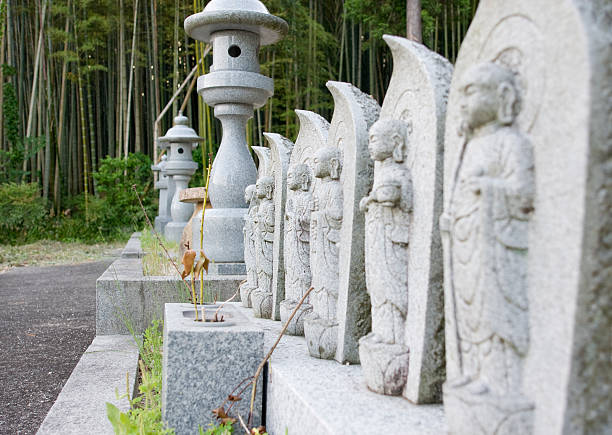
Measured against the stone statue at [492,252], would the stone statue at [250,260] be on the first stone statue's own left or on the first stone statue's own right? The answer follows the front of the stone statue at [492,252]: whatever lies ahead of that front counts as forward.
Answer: on the first stone statue's own right

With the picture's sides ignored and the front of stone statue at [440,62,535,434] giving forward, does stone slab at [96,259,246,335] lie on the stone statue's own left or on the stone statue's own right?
on the stone statue's own right

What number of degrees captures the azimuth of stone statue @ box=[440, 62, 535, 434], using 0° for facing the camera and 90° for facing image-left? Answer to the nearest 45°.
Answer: approximately 45°

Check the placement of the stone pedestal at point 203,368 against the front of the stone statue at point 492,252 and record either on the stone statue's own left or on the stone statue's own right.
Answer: on the stone statue's own right

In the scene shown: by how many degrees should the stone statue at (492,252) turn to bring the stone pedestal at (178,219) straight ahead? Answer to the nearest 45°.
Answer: approximately 90° to its right

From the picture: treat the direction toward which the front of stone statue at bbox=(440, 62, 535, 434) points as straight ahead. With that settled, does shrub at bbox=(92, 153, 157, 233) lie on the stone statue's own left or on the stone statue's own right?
on the stone statue's own right

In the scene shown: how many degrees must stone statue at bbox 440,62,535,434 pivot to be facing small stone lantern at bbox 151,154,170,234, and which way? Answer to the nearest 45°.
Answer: approximately 90° to its right
